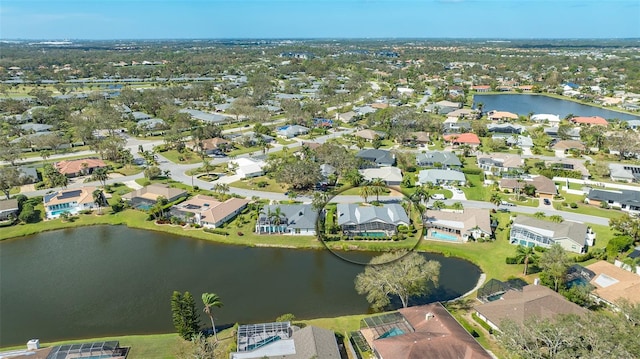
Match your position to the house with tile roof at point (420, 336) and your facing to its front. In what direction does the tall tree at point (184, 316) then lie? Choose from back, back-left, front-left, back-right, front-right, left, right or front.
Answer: back-right

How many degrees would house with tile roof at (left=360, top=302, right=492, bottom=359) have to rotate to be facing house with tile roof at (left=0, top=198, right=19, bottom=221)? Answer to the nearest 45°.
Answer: approximately 135° to its right

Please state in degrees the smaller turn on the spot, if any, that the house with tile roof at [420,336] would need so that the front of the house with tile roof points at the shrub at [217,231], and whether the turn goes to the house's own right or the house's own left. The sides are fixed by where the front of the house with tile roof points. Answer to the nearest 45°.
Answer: approximately 180°

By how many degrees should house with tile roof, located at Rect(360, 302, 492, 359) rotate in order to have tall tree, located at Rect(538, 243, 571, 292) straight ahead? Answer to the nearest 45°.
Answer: approximately 90° to its left

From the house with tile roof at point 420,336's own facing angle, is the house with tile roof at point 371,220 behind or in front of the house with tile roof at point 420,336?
behind

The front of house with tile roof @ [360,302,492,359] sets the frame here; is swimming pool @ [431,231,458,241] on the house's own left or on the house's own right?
on the house's own left

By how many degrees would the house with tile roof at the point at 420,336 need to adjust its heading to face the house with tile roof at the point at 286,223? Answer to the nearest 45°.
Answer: approximately 180°

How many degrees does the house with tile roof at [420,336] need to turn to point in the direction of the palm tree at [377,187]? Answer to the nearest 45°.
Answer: approximately 135° to its left

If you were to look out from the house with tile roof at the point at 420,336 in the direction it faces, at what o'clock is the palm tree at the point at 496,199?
The palm tree is roughly at 8 o'clock from the house with tile roof.

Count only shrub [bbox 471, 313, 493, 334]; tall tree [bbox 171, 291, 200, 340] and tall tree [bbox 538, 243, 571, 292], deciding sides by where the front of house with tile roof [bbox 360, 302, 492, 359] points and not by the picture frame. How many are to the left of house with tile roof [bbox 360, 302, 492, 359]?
2

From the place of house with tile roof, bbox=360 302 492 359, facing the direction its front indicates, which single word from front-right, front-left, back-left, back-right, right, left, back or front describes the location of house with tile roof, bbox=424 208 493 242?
back-left

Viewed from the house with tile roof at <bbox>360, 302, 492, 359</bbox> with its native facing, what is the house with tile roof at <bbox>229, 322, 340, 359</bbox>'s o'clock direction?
the house with tile roof at <bbox>229, 322, 340, 359</bbox> is roughly at 4 o'clock from the house with tile roof at <bbox>360, 302, 492, 359</bbox>.

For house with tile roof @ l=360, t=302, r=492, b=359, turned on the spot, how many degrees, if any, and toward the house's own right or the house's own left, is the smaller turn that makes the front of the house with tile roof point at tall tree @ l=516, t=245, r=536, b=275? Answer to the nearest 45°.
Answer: approximately 90° to the house's own left

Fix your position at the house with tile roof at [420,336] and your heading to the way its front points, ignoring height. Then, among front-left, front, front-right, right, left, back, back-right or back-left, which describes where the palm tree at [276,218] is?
back

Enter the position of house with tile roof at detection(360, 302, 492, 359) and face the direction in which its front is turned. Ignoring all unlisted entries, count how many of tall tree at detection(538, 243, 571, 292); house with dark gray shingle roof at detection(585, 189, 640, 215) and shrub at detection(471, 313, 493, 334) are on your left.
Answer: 3

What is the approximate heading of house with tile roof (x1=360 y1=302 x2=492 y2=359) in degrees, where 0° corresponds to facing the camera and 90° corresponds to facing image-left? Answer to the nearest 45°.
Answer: approximately 315°

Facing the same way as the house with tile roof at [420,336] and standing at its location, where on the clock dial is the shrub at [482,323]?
The shrub is roughly at 9 o'clock from the house with tile roof.
